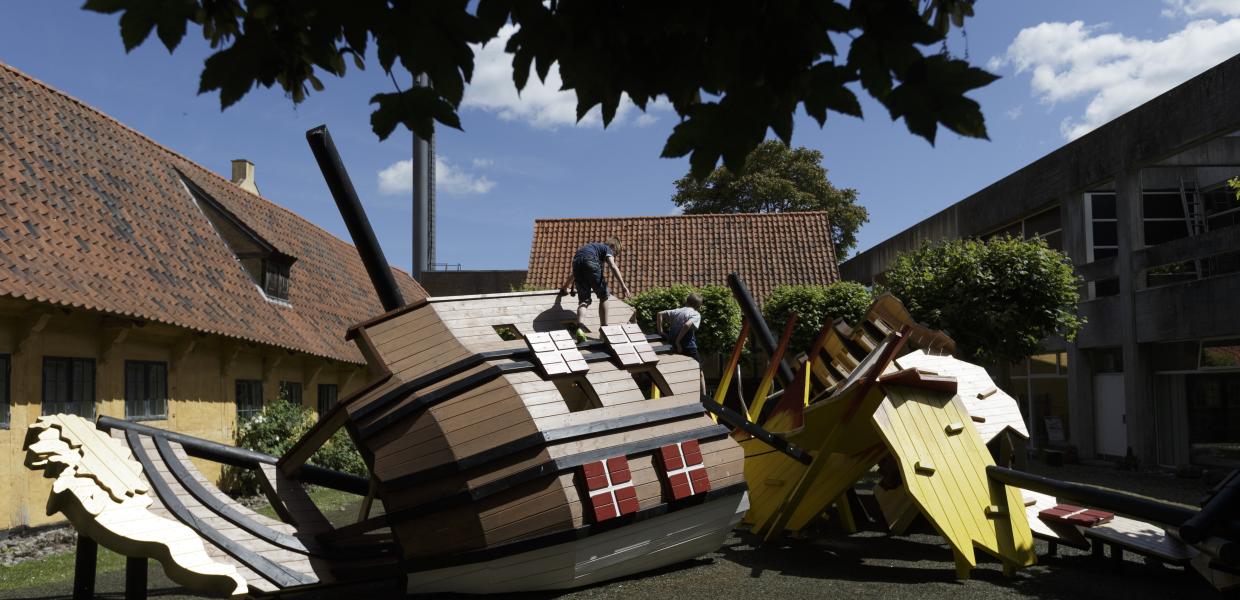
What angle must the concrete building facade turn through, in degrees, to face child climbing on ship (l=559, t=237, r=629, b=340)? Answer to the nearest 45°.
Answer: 0° — it already faces them

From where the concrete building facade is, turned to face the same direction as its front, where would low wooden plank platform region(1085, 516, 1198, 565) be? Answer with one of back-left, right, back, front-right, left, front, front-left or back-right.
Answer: front-left

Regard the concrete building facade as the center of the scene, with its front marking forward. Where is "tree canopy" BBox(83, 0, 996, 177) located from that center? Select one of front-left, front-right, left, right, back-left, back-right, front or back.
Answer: front-left

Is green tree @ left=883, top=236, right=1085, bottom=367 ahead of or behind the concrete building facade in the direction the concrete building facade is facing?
ahead

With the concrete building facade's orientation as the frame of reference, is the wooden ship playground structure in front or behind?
in front

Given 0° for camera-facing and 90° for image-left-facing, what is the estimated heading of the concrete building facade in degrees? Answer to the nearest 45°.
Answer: approximately 45°

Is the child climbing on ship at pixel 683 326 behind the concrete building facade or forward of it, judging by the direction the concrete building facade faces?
forward

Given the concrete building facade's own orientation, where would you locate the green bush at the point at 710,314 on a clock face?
The green bush is roughly at 2 o'clock from the concrete building facade.

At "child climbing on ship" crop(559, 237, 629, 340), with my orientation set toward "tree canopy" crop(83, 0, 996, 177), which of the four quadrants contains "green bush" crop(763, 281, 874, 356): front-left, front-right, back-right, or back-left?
back-left

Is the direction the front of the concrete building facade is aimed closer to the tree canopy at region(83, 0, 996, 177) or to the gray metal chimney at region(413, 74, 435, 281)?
the tree canopy
